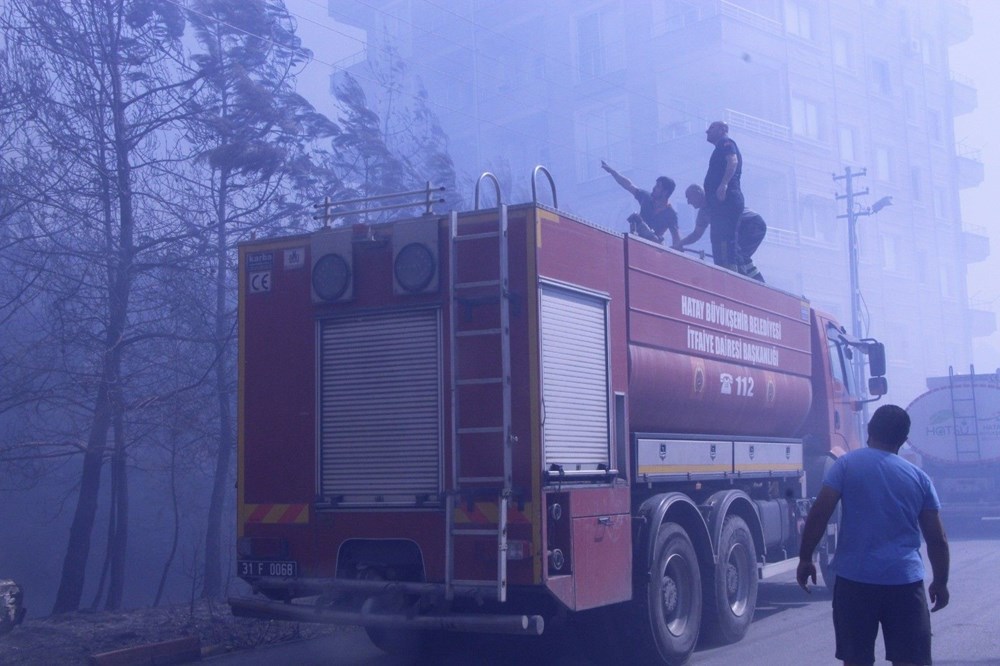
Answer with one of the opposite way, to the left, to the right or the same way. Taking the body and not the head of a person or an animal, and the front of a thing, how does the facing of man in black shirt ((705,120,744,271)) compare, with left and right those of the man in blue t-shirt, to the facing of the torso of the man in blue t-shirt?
to the left

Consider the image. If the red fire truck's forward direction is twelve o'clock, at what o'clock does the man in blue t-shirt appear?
The man in blue t-shirt is roughly at 5 o'clock from the red fire truck.

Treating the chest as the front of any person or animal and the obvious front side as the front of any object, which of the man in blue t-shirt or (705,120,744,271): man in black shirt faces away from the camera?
the man in blue t-shirt

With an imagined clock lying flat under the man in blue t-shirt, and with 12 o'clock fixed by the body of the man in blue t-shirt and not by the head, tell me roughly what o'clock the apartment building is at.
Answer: The apartment building is roughly at 12 o'clock from the man in blue t-shirt.

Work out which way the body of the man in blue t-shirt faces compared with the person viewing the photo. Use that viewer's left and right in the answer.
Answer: facing away from the viewer

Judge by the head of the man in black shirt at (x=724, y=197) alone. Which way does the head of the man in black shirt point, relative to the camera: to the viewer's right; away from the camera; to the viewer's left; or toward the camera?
to the viewer's left

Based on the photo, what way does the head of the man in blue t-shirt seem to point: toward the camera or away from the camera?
away from the camera

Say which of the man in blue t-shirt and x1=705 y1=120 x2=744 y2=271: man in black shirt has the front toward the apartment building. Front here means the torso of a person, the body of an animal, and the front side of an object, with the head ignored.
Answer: the man in blue t-shirt

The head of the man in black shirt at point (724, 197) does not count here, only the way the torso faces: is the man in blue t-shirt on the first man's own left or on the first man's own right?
on the first man's own left

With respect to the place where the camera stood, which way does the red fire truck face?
facing away from the viewer and to the right of the viewer

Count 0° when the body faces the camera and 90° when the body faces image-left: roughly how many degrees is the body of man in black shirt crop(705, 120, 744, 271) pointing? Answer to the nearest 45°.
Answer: approximately 90°

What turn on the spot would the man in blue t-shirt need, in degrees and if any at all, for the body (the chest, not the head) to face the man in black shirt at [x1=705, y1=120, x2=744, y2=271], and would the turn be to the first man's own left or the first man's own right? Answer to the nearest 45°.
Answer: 0° — they already face them

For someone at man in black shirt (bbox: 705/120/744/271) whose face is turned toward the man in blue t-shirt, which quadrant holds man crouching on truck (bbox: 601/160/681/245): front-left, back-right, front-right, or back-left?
front-right

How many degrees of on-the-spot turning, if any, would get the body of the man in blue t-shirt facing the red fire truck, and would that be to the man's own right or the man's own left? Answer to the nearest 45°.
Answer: approximately 45° to the man's own left

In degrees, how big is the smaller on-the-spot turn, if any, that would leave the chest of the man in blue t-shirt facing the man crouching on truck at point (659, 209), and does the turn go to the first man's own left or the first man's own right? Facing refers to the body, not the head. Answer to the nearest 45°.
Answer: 0° — they already face them
